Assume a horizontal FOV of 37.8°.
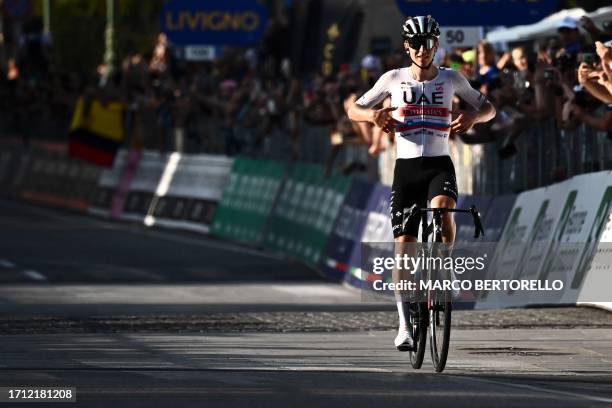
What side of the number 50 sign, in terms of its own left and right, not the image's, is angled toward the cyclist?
front

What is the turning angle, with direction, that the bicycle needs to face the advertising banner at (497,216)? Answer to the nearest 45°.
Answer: approximately 180°

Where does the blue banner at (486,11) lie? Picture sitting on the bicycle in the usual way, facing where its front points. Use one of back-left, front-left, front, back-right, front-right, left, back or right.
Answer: back

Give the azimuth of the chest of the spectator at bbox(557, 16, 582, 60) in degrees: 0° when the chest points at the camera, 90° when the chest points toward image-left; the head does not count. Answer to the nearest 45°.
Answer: approximately 45°

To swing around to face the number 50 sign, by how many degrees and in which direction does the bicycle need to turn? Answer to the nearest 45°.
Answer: approximately 180°
